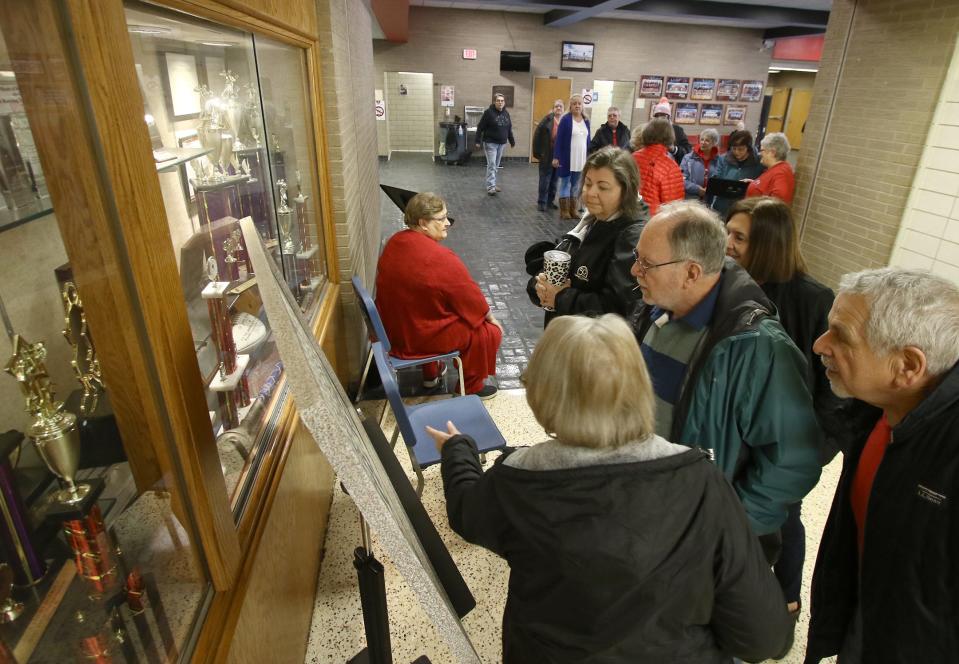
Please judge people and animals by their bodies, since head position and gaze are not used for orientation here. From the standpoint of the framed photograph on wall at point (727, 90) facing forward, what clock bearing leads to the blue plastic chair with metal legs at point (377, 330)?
The blue plastic chair with metal legs is roughly at 12 o'clock from the framed photograph on wall.

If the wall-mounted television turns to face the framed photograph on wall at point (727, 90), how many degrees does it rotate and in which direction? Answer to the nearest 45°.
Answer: approximately 90° to its left

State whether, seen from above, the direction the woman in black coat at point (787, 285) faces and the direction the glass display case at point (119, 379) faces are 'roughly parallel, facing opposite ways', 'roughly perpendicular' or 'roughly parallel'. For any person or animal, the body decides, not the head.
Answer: roughly parallel, facing opposite ways

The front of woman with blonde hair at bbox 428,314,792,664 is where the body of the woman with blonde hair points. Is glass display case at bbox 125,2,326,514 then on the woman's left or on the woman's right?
on the woman's left

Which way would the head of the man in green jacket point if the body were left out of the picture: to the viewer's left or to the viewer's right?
to the viewer's left

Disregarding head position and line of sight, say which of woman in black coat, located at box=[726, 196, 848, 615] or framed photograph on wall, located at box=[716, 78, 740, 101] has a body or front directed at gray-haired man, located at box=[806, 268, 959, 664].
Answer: the framed photograph on wall

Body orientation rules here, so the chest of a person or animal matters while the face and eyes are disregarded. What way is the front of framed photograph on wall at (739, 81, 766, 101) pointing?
toward the camera

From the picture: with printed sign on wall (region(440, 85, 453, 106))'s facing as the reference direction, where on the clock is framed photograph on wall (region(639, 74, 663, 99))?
The framed photograph on wall is roughly at 9 o'clock from the printed sign on wall.

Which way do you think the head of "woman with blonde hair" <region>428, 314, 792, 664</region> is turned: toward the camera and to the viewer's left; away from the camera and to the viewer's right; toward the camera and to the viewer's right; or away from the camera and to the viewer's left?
away from the camera and to the viewer's left

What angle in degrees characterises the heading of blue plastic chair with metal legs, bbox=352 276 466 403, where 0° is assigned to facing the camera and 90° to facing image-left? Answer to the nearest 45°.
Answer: approximately 270°

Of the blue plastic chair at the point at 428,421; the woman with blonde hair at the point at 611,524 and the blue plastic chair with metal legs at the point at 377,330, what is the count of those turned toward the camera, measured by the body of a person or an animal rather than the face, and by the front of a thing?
0

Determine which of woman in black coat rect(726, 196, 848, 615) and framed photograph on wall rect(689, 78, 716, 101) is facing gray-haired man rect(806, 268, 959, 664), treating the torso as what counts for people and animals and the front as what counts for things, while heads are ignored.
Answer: the framed photograph on wall

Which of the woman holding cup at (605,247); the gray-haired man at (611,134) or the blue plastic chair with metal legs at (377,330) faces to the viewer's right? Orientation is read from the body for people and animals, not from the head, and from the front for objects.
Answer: the blue plastic chair with metal legs

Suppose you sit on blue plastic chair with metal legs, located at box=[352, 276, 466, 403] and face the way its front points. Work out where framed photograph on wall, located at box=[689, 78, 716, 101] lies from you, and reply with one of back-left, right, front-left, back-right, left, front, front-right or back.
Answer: front-left

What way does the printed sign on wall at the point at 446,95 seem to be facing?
toward the camera

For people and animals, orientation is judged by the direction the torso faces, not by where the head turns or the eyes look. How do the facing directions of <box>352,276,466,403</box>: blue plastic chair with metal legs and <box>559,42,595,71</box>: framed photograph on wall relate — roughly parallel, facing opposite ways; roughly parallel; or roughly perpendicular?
roughly perpendicular

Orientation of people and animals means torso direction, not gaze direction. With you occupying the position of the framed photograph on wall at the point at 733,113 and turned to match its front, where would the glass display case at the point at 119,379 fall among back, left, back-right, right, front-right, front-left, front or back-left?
front

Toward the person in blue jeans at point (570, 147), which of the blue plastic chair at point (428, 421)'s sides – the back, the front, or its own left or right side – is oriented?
left

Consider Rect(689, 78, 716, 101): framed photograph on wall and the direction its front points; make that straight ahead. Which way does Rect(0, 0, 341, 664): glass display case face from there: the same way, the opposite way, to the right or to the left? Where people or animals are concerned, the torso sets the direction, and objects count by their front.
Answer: to the left

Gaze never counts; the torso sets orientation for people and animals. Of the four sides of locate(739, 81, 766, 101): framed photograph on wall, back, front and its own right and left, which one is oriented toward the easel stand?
front

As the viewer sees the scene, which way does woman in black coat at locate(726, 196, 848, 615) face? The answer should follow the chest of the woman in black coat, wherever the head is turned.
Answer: to the viewer's left
